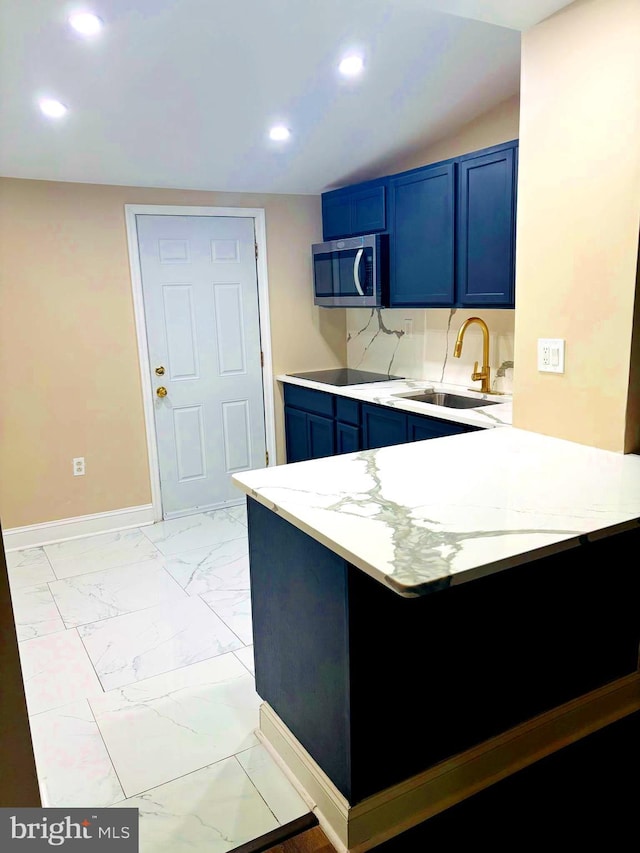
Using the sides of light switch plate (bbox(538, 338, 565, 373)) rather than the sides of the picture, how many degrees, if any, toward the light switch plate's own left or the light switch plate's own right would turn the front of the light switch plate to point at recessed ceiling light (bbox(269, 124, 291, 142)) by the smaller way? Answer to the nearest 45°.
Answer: approximately 90° to the light switch plate's own right

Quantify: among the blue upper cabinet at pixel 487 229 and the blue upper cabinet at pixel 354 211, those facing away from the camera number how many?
0

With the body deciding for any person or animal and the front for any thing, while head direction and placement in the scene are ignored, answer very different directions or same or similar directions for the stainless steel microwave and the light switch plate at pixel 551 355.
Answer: same or similar directions

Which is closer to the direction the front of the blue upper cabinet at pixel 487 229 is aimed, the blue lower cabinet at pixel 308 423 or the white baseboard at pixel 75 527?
the white baseboard

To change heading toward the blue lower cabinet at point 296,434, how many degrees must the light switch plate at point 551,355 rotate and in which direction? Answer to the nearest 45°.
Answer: approximately 90° to its right

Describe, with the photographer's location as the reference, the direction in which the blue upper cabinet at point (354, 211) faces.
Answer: facing the viewer and to the left of the viewer

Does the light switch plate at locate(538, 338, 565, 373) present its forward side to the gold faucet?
no

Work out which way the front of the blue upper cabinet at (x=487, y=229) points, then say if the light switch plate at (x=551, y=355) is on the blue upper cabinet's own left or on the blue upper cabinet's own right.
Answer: on the blue upper cabinet's own left

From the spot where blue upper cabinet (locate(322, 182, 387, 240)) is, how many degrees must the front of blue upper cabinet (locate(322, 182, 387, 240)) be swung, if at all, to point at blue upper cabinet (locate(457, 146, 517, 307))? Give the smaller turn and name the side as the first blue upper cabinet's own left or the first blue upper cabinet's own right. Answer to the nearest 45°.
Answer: approximately 90° to the first blue upper cabinet's own left

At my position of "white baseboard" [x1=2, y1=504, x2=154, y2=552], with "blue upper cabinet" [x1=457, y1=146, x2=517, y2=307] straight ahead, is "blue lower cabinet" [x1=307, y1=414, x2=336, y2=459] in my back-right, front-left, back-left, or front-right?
front-left

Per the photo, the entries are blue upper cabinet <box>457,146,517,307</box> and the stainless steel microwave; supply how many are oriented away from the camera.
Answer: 0

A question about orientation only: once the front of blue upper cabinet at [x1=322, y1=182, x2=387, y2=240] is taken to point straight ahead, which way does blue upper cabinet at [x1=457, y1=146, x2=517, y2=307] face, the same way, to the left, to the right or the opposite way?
the same way

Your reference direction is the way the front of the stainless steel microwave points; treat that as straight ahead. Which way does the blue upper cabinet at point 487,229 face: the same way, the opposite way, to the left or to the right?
the same way

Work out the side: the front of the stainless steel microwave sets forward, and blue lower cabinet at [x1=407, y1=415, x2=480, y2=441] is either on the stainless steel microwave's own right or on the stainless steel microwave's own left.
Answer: on the stainless steel microwave's own left

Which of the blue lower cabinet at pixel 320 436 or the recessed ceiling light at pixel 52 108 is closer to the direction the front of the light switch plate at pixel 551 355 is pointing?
the recessed ceiling light

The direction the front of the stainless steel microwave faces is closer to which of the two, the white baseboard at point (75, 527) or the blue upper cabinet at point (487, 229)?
the white baseboard

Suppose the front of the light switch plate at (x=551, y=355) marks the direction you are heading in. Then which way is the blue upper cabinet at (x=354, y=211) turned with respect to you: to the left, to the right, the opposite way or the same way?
the same way
